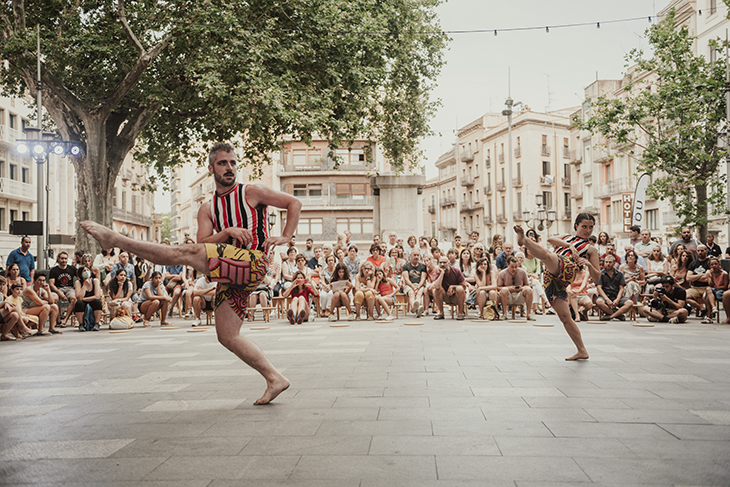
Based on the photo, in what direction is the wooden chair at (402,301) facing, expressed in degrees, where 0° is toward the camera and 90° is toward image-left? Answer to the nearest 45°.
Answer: approximately 0°

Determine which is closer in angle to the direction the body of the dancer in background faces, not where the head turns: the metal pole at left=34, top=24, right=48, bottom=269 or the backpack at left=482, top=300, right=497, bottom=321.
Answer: the metal pole

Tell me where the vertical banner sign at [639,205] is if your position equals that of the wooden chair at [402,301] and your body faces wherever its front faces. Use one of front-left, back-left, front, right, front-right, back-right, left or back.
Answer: back-left

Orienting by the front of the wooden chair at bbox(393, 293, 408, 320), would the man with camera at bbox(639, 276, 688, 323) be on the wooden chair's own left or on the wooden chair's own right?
on the wooden chair's own left

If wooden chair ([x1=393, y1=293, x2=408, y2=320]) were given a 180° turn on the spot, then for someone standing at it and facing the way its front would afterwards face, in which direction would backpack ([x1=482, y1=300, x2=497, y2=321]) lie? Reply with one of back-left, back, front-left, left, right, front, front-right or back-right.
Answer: back-right

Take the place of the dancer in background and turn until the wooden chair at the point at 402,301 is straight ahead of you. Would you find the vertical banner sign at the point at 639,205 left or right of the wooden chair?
right

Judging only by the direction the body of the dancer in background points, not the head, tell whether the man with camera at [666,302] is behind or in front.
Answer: behind

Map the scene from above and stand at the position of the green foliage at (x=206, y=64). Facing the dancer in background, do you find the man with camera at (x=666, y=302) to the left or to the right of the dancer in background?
left

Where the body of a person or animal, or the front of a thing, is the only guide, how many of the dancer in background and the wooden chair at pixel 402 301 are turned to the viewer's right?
0

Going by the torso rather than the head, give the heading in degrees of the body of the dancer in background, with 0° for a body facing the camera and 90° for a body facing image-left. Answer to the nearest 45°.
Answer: approximately 45°

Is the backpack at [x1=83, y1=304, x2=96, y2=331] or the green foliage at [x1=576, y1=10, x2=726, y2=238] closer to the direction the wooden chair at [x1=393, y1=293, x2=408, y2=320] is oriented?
the backpack

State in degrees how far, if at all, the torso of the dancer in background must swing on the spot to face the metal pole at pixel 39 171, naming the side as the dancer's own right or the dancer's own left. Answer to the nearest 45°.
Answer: approximately 90° to the dancer's own right

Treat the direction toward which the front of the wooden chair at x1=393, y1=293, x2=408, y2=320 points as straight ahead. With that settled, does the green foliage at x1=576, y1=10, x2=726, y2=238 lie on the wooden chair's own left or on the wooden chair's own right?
on the wooden chair's own left
